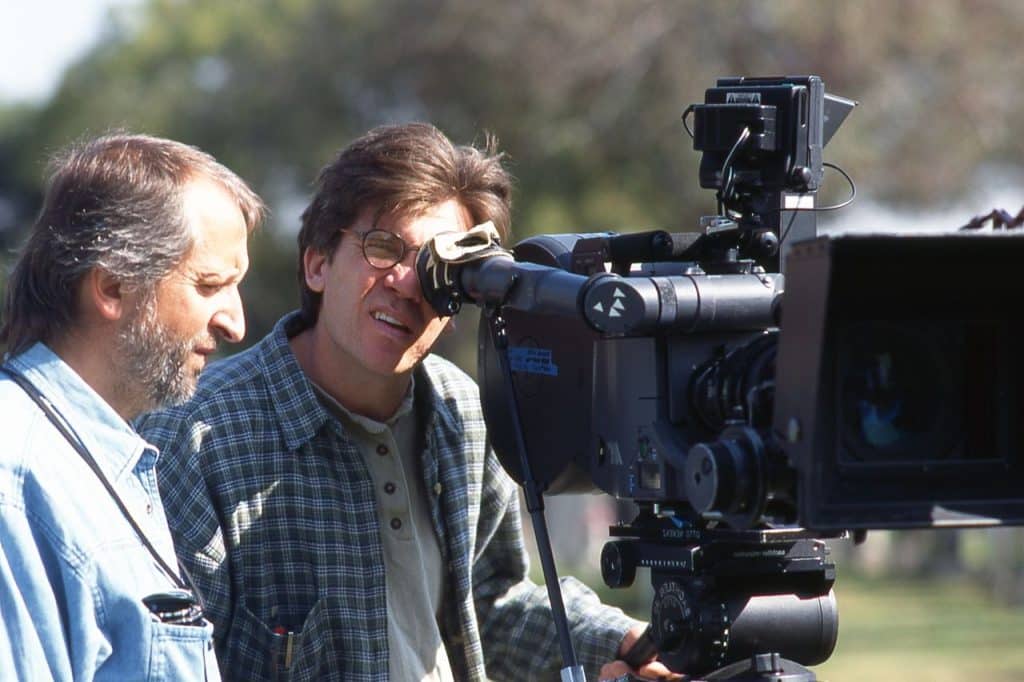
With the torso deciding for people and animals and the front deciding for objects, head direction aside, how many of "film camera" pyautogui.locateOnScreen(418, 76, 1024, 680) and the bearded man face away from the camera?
0

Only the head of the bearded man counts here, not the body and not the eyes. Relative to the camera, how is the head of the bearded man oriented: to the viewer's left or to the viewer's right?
to the viewer's right

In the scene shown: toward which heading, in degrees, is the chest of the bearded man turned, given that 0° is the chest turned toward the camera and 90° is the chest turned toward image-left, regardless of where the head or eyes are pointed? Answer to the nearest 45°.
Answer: approximately 270°

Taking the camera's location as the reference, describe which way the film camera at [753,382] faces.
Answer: facing the viewer and to the right of the viewer

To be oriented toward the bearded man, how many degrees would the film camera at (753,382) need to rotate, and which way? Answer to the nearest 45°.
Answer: approximately 135° to its right

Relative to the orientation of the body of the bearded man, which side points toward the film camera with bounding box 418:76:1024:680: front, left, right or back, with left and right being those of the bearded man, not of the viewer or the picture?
front
